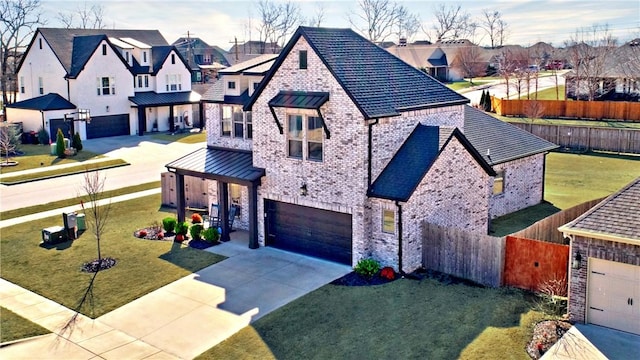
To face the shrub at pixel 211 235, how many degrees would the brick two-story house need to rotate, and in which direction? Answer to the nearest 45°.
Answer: approximately 45° to its right

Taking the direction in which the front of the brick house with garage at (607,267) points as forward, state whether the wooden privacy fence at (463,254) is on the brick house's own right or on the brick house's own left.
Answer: on the brick house's own right

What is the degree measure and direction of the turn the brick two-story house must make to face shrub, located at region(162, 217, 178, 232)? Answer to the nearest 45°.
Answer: approximately 45° to its right

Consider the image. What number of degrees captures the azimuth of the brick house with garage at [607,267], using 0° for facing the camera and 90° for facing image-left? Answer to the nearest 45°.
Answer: approximately 0°

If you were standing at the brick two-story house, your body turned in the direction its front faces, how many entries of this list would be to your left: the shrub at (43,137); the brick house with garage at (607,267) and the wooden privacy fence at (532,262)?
2

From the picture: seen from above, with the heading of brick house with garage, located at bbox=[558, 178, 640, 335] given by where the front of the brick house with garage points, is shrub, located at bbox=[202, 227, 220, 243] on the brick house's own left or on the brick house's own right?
on the brick house's own right

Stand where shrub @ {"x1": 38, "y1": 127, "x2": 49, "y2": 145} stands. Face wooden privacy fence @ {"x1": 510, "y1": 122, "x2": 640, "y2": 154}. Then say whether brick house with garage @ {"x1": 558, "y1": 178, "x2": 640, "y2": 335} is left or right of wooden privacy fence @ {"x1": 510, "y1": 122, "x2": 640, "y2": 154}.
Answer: right

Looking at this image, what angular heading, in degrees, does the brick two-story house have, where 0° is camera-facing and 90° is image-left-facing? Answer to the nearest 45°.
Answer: approximately 45°
